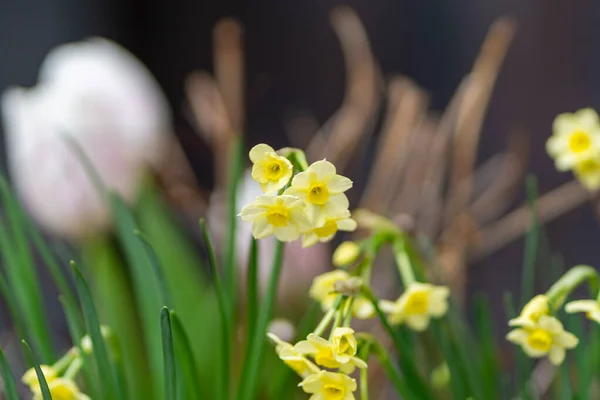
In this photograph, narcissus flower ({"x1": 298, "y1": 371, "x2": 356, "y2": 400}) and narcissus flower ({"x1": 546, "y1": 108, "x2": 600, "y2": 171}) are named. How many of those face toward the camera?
2

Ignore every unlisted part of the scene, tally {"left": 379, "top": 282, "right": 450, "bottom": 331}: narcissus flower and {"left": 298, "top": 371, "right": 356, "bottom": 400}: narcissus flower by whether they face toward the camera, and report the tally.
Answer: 2

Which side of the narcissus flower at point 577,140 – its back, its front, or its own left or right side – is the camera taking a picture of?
front

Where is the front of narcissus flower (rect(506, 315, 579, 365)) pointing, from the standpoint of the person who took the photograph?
facing the viewer and to the left of the viewer

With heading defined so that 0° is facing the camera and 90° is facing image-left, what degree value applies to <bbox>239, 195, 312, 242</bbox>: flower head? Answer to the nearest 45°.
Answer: approximately 0°

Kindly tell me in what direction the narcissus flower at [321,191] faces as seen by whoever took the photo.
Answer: facing the viewer
